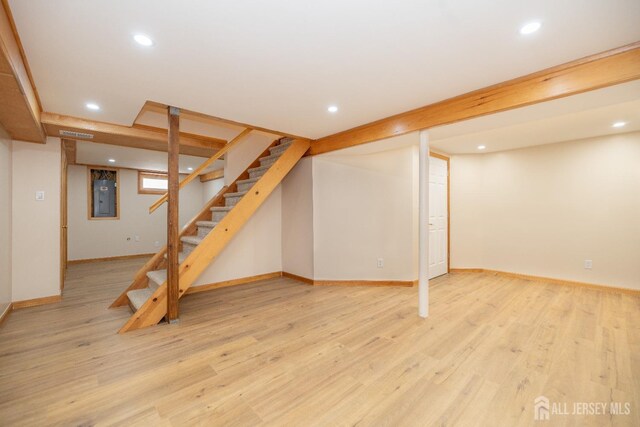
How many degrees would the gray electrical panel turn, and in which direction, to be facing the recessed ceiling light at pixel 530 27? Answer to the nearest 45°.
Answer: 0° — it already faces it

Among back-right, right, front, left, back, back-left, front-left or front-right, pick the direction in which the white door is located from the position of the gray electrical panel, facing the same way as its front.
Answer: front-left

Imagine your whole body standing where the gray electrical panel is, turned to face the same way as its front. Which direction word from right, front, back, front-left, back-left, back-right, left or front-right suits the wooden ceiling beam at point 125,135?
front

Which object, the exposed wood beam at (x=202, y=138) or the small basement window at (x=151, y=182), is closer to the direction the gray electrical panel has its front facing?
the exposed wood beam

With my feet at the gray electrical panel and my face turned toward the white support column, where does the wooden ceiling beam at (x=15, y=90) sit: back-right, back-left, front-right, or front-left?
front-right

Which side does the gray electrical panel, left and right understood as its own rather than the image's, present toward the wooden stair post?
front

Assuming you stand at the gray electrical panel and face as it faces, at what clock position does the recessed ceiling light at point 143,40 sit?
The recessed ceiling light is roughly at 12 o'clock from the gray electrical panel.

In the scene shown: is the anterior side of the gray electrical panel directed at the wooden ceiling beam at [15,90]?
yes

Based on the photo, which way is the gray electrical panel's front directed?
toward the camera

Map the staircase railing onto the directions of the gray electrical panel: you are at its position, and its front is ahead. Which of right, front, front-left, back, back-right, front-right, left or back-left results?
front

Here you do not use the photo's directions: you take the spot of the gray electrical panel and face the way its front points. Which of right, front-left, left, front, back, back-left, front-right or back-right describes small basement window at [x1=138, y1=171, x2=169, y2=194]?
left

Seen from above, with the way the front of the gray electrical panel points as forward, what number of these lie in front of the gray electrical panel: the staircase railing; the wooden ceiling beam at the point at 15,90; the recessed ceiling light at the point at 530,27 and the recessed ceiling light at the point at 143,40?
4

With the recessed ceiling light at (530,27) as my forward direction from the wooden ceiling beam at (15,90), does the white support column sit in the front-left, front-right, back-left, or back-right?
front-left
